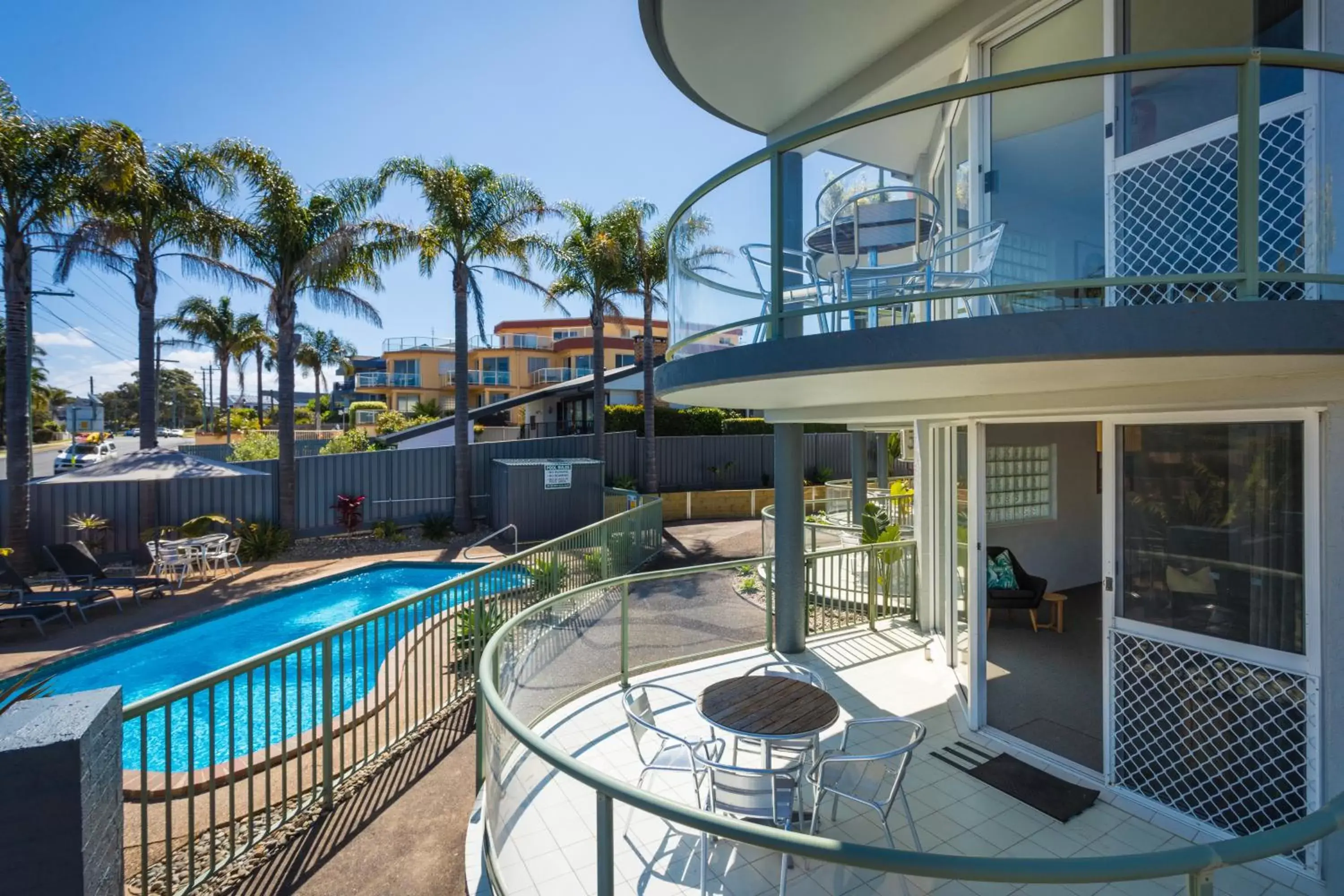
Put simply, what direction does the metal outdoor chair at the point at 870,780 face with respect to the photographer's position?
facing away from the viewer and to the left of the viewer

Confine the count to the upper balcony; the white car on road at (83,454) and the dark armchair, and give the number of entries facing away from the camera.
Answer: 0

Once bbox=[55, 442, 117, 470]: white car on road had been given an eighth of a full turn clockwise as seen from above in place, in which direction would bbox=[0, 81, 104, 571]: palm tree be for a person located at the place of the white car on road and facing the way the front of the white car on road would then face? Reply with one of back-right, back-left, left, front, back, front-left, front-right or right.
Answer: left

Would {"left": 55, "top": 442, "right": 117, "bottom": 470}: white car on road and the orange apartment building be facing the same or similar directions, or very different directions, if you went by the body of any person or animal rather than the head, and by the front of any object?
same or similar directions

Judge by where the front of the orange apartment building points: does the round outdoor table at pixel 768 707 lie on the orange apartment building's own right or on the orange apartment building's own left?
on the orange apartment building's own left

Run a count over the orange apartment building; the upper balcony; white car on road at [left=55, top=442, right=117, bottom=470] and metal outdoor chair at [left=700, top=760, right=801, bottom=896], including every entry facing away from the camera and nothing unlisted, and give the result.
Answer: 1

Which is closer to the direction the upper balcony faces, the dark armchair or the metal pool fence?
the metal pool fence

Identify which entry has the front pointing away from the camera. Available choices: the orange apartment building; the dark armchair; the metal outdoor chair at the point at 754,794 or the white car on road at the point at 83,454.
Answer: the metal outdoor chair

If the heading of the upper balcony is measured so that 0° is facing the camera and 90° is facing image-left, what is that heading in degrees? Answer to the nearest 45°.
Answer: approximately 45°

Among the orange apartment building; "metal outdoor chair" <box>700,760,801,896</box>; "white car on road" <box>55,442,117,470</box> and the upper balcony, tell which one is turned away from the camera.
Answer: the metal outdoor chair

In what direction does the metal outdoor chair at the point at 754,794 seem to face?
away from the camera

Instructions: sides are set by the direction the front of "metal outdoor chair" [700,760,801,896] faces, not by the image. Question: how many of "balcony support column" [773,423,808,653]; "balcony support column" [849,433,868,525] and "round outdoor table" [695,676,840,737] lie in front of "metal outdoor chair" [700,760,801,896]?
3

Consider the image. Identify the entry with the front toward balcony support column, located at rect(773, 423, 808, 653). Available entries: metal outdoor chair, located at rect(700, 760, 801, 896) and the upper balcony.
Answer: the metal outdoor chair

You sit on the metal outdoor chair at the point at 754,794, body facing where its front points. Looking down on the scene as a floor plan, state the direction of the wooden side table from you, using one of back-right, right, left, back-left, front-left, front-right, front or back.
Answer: front-right

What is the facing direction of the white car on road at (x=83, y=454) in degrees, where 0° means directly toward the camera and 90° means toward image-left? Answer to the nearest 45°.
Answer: approximately 45°

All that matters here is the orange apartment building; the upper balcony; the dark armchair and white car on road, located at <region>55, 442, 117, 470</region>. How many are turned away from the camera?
0
